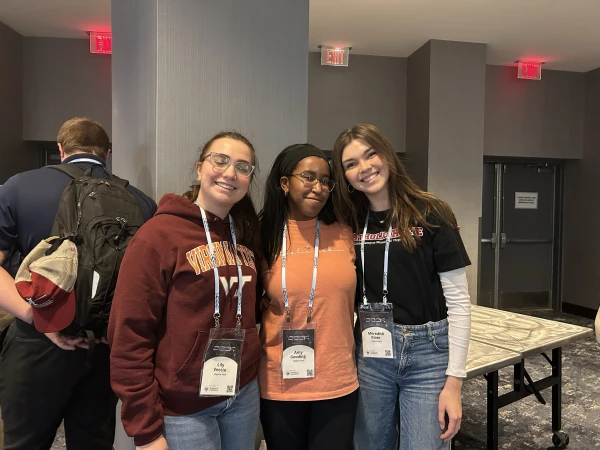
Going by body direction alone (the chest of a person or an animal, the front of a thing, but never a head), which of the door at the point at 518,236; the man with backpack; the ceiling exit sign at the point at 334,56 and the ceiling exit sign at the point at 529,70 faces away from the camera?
the man with backpack

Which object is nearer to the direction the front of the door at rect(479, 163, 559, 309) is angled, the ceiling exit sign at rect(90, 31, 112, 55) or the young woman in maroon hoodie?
the young woman in maroon hoodie

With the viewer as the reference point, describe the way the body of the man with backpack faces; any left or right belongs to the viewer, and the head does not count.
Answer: facing away from the viewer

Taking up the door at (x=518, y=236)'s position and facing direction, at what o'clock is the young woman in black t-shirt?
The young woman in black t-shirt is roughly at 12 o'clock from the door.

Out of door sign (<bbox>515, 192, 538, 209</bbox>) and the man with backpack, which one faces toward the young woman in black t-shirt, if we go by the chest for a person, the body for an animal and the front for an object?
the door sign

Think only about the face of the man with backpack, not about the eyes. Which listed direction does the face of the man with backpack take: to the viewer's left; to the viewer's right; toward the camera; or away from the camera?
away from the camera

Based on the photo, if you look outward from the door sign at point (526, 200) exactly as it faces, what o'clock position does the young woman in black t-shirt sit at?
The young woman in black t-shirt is roughly at 12 o'clock from the door sign.

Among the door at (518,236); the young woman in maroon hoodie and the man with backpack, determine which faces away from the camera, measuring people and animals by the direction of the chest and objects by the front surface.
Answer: the man with backpack

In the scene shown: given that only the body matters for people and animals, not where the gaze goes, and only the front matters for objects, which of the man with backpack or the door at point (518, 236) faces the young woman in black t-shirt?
the door

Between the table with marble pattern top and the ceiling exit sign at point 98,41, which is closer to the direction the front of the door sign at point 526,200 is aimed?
the table with marble pattern top
